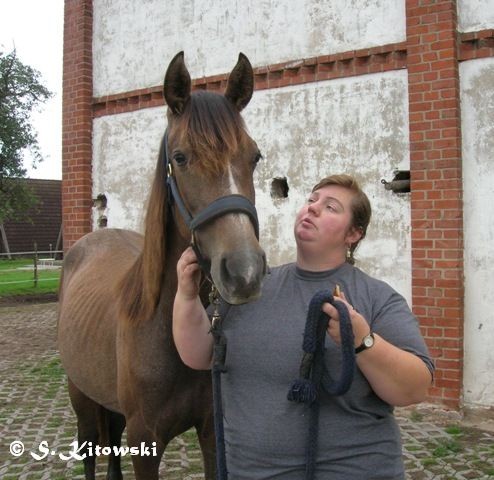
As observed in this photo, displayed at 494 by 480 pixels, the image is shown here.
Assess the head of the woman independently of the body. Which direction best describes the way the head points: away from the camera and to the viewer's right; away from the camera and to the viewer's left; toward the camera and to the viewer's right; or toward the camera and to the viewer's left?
toward the camera and to the viewer's left

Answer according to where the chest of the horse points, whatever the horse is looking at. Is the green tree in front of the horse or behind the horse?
behind

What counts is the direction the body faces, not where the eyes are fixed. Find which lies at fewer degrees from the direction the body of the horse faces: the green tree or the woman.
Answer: the woman

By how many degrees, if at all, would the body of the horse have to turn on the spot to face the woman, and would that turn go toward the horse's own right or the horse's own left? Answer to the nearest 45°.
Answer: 0° — it already faces them

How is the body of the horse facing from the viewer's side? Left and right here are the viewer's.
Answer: facing the viewer and to the right of the viewer
